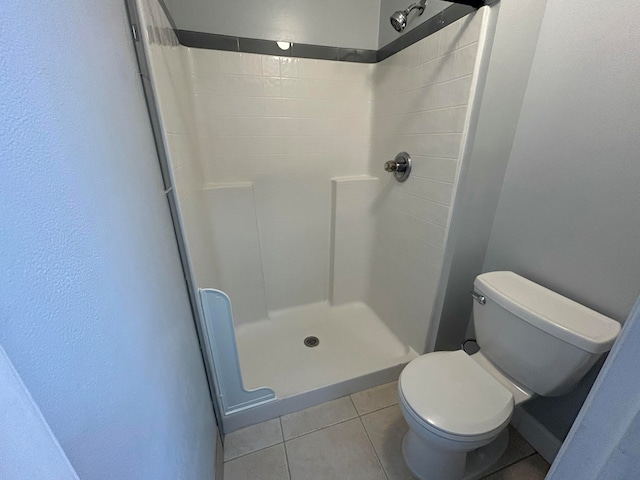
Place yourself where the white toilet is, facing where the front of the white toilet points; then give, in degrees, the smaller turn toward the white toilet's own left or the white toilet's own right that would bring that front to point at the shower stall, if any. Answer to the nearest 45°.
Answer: approximately 45° to the white toilet's own right

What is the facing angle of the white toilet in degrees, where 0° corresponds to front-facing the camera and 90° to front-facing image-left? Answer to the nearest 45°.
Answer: approximately 45°
